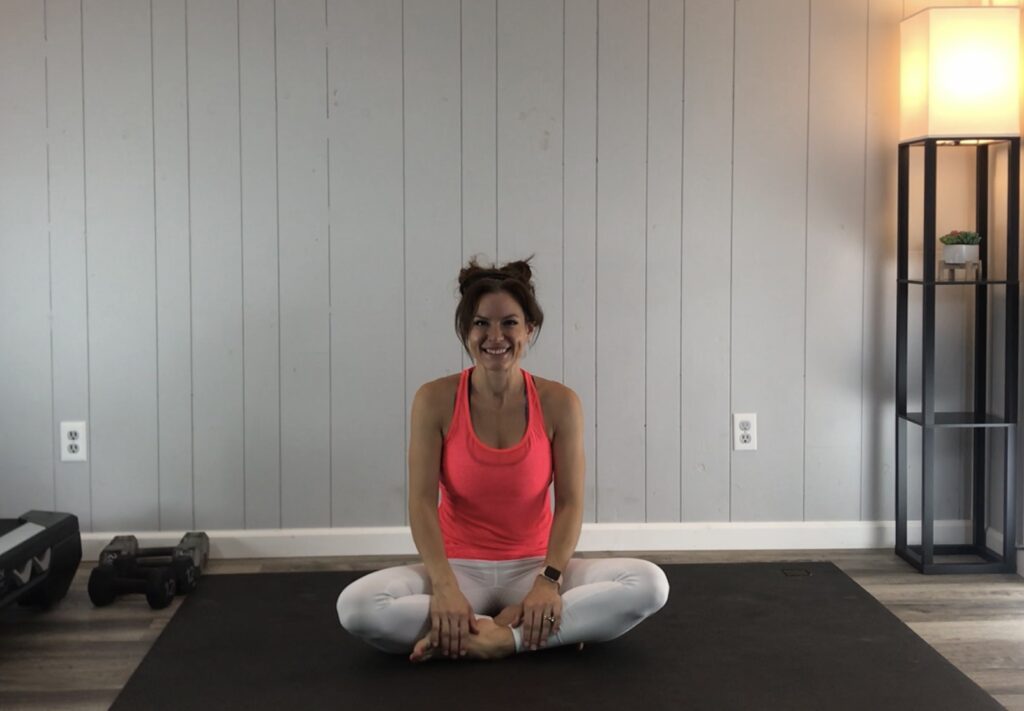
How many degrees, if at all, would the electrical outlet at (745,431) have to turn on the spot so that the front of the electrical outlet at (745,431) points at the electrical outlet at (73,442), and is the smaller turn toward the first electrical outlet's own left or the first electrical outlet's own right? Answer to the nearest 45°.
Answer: approximately 90° to the first electrical outlet's own right

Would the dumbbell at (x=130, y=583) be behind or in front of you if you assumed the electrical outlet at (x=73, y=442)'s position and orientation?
in front

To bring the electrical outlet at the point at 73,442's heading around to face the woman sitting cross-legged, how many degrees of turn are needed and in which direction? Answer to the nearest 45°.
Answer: approximately 45° to its left

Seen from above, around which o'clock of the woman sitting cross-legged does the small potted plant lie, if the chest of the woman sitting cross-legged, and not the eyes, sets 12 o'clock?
The small potted plant is roughly at 8 o'clock from the woman sitting cross-legged.

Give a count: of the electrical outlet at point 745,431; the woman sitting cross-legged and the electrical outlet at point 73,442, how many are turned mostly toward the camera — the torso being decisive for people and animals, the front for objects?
3

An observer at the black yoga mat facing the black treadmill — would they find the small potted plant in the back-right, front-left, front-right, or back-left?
back-right

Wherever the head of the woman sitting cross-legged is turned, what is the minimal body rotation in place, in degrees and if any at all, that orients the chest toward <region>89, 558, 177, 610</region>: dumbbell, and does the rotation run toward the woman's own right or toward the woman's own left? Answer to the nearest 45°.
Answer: approximately 135° to the woman's own right

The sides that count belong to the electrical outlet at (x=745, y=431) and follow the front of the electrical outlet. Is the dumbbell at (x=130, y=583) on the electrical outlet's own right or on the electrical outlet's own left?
on the electrical outlet's own right

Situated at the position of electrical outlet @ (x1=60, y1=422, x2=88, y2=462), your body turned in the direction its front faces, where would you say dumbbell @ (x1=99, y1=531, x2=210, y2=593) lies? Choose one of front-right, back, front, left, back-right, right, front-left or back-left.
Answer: front-left

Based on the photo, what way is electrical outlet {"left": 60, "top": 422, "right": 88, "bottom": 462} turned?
toward the camera

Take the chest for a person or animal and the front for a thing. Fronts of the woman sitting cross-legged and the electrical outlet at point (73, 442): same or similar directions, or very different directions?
same or similar directions

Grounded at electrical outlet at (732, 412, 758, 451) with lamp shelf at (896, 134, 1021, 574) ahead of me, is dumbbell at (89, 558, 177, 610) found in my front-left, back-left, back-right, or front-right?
back-right

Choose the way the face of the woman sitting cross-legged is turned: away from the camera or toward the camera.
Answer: toward the camera

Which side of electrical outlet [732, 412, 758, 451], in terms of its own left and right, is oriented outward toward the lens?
front

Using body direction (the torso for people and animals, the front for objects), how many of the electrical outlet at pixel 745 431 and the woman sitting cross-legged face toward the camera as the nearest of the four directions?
2

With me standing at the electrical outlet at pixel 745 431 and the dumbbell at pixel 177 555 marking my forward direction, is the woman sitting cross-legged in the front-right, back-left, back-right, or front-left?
front-left

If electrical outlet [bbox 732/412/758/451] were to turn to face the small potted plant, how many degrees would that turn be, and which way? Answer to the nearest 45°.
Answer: approximately 90° to its left

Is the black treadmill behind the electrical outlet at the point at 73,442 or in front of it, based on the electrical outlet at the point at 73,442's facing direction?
in front
